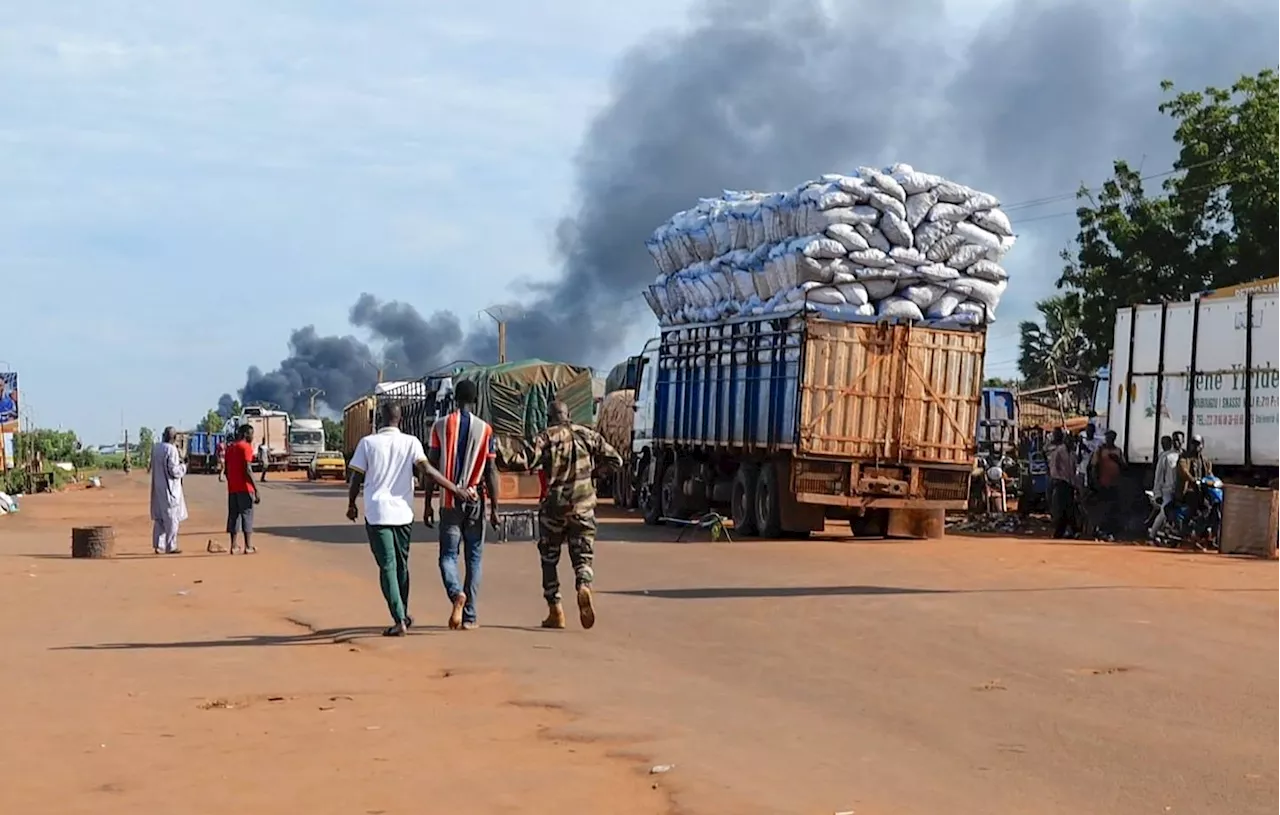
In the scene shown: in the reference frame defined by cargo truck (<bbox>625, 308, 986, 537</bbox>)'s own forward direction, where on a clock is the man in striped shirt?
The man in striped shirt is roughly at 8 o'clock from the cargo truck.

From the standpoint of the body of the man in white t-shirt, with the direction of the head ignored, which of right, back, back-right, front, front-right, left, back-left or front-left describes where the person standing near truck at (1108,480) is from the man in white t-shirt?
front-right

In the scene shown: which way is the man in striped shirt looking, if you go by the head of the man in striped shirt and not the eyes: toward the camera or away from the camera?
away from the camera

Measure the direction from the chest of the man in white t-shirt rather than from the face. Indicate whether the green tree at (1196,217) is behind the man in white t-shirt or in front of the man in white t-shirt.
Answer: in front

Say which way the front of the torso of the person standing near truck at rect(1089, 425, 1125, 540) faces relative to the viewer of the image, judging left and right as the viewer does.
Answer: facing the viewer

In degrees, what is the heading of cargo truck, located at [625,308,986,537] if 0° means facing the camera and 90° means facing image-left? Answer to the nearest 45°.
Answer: approximately 135°

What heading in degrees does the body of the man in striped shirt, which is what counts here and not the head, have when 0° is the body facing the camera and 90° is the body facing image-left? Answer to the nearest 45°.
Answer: approximately 180°

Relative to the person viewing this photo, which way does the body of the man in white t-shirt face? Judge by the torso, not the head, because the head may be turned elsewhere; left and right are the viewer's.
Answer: facing away from the viewer

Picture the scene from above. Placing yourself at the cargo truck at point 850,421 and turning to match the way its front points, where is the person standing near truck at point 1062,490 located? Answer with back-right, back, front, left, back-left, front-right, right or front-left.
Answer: right

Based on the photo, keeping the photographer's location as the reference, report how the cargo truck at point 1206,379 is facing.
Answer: facing away from the viewer and to the left of the viewer

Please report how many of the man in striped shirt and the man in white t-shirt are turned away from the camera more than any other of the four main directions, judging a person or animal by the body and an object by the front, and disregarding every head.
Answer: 2

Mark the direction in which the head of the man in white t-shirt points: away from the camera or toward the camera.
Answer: away from the camera
